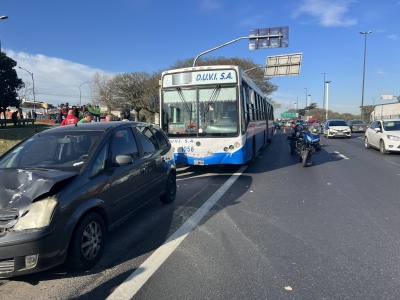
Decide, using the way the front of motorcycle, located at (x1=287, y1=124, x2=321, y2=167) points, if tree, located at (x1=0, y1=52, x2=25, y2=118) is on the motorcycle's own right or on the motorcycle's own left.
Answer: on the motorcycle's own right

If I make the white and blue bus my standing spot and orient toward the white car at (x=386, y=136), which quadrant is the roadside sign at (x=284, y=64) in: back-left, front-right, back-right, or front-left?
front-left

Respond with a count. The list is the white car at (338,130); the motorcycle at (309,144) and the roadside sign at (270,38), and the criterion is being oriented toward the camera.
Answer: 2

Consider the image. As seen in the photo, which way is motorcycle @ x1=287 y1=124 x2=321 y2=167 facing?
toward the camera

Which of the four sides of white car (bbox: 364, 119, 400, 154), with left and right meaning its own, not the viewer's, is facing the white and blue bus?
right

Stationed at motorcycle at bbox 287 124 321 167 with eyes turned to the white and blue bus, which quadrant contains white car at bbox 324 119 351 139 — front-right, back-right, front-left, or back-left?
front-right

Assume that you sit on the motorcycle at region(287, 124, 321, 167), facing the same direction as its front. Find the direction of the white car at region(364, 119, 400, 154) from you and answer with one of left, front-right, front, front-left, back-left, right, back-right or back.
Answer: back-left

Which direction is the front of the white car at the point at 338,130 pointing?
toward the camera

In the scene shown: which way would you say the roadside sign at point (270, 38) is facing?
away from the camera

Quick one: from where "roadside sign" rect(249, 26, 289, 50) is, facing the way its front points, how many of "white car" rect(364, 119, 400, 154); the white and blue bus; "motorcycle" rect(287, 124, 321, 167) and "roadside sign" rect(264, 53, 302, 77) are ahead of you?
1

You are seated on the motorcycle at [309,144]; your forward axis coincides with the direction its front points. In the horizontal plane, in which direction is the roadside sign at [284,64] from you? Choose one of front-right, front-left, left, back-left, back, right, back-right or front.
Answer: back

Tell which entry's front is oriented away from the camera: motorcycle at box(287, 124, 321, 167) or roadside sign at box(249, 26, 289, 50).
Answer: the roadside sign

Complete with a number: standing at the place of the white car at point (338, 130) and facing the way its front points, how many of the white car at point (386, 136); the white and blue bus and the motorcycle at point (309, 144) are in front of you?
3

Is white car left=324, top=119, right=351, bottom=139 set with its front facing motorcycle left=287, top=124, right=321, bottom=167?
yes
